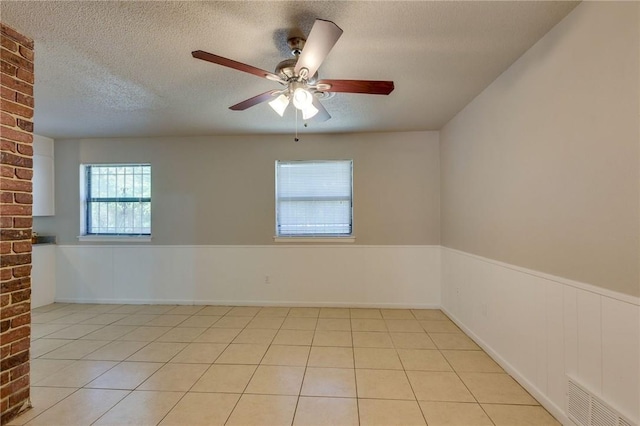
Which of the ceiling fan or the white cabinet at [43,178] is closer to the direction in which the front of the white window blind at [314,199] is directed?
the ceiling fan

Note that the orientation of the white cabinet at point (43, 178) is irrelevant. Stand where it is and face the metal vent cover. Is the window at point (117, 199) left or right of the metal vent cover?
left

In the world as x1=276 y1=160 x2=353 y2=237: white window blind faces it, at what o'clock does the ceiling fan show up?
The ceiling fan is roughly at 12 o'clock from the white window blind.

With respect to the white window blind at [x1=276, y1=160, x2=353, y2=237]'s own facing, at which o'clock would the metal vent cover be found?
The metal vent cover is roughly at 11 o'clock from the white window blind.

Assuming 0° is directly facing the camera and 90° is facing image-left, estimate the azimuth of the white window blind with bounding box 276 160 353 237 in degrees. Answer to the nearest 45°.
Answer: approximately 0°

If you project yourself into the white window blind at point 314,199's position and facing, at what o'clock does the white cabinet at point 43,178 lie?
The white cabinet is roughly at 3 o'clock from the white window blind.

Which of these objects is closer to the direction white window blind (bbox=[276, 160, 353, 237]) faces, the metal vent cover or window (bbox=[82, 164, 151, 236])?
the metal vent cover

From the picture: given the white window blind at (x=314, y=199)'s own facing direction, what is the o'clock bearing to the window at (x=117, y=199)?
The window is roughly at 3 o'clock from the white window blind.

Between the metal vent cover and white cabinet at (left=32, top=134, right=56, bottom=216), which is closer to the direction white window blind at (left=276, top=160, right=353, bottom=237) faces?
the metal vent cover

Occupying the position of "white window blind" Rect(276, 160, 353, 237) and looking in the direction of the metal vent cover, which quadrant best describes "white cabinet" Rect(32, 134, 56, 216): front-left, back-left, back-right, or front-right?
back-right
